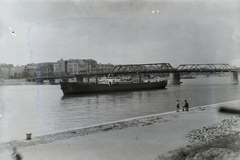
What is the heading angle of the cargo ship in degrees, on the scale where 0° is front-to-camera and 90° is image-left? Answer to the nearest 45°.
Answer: approximately 90°

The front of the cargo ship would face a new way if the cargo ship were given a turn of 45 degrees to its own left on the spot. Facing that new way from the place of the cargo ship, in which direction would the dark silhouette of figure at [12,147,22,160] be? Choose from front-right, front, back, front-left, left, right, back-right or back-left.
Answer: front-left
